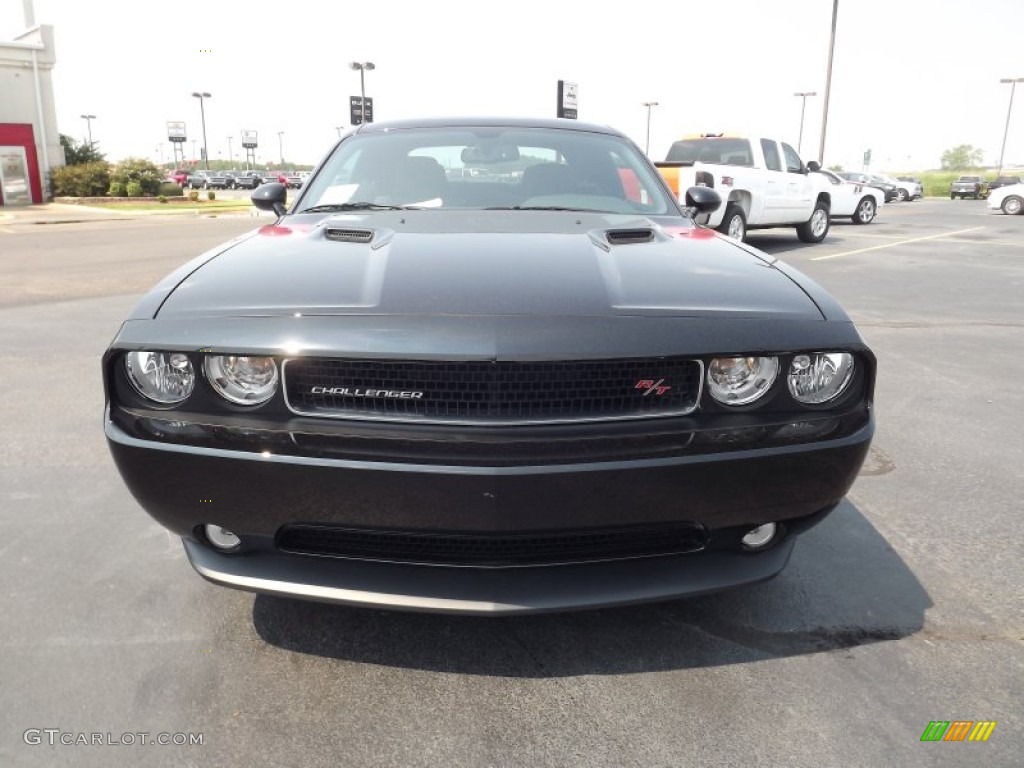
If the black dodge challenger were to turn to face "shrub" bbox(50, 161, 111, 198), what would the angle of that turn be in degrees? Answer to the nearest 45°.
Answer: approximately 135° to its right

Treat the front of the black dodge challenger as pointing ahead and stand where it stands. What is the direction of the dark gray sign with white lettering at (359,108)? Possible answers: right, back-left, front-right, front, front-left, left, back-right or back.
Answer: back

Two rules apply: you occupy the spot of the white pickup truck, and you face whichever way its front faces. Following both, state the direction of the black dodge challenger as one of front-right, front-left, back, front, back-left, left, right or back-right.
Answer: back-right

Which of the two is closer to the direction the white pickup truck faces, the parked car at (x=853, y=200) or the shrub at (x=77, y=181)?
the parked car

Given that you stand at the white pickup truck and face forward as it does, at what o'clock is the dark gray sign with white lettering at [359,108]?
The dark gray sign with white lettering is roughly at 9 o'clock from the white pickup truck.

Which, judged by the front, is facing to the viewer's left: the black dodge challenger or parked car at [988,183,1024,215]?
the parked car

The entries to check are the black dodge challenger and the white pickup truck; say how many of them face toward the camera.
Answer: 1

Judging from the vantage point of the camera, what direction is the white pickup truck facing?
facing away from the viewer and to the right of the viewer

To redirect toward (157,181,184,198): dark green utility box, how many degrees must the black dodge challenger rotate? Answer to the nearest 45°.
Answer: approximately 180°

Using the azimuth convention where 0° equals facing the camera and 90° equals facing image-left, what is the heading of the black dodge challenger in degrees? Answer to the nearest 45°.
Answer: approximately 0°

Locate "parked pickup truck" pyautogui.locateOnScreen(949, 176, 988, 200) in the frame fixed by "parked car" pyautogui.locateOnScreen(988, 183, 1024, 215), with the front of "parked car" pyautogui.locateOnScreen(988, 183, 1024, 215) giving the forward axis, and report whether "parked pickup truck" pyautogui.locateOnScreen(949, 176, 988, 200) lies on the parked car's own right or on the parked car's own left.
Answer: on the parked car's own right

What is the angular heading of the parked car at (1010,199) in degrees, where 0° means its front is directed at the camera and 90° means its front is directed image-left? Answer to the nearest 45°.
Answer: approximately 90°

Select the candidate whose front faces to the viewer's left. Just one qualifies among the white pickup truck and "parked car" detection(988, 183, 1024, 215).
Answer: the parked car

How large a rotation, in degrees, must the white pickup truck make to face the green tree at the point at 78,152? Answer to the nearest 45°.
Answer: approximately 90° to its left
